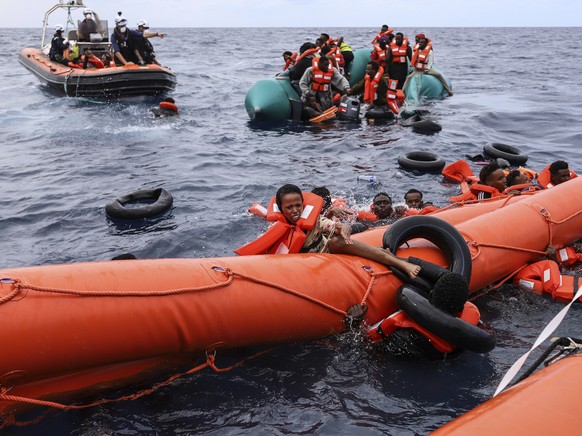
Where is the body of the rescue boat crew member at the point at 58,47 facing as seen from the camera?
to the viewer's right

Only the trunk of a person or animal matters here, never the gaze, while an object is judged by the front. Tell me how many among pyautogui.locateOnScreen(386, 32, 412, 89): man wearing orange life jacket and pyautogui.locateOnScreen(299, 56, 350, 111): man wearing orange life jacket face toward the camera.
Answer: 2

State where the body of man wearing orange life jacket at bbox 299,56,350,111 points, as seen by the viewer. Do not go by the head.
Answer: toward the camera

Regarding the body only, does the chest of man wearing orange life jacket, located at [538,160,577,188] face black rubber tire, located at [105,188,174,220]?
no

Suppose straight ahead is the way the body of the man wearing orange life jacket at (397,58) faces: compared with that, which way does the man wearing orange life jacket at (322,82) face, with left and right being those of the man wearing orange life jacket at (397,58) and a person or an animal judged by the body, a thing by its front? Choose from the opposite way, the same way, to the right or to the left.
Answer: the same way

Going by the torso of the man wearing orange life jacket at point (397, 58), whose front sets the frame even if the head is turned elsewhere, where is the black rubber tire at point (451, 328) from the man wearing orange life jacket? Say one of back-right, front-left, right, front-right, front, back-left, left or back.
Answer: front

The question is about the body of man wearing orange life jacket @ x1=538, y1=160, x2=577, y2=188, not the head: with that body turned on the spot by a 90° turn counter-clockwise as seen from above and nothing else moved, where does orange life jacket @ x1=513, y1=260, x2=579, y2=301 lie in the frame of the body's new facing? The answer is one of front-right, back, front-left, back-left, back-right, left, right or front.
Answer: back-right

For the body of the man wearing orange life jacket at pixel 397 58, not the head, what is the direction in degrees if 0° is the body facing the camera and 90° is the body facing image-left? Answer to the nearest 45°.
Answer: approximately 0°

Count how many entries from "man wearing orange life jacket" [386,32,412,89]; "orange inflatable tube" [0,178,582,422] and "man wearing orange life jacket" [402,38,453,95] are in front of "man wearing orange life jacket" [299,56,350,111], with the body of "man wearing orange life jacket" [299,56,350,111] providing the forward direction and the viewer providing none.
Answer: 1

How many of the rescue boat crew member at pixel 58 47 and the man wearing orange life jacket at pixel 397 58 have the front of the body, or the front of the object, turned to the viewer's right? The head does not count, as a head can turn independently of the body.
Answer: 1

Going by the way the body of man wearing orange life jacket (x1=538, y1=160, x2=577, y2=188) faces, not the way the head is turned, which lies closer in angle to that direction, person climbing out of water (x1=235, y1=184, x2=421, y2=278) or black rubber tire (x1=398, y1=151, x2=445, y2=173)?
the person climbing out of water
